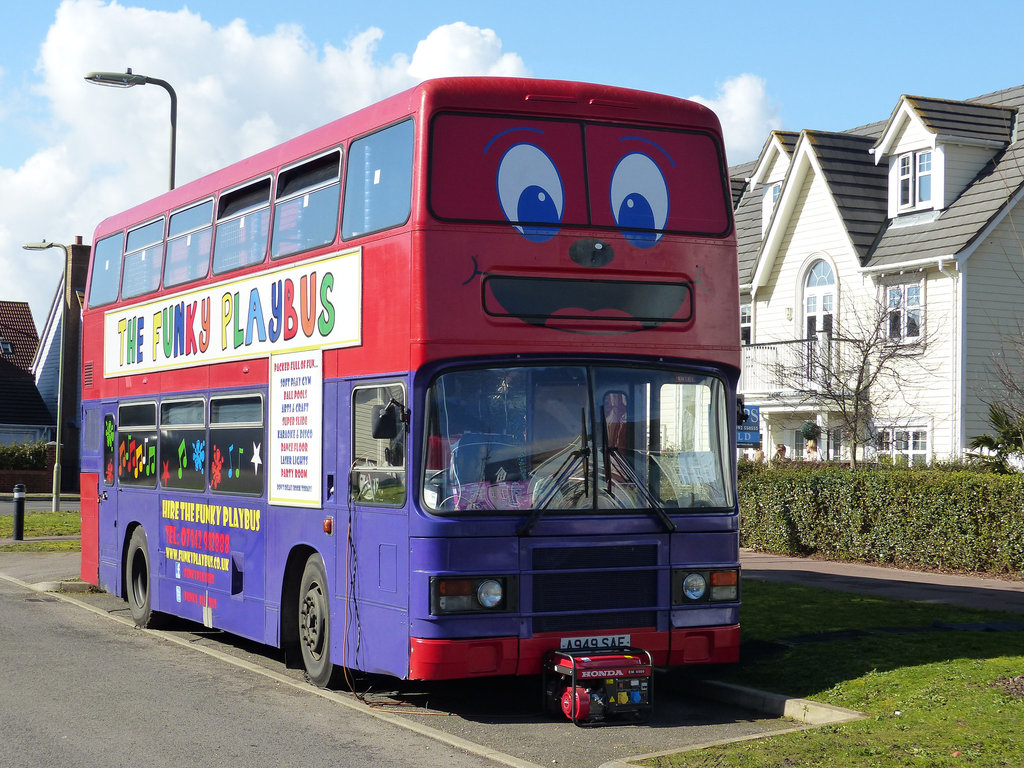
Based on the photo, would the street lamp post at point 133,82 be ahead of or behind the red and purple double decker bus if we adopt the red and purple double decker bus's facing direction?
behind

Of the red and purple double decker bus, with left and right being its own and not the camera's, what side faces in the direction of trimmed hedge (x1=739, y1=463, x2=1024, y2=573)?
left

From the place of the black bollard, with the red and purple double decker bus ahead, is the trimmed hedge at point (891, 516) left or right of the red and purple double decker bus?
left

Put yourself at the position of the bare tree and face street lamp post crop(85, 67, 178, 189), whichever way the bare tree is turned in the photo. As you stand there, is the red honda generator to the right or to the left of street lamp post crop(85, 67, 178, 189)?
left

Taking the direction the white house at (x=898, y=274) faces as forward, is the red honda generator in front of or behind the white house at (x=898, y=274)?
in front

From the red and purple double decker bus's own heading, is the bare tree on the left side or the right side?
on its left

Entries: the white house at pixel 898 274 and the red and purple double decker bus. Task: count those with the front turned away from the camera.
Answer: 0

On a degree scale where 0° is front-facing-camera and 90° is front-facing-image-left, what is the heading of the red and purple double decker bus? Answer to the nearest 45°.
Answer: approximately 315°

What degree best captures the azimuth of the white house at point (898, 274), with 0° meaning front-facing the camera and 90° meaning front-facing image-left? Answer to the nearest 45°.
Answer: approximately 45°

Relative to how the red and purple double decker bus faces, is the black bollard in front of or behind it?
behind
